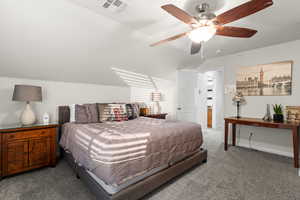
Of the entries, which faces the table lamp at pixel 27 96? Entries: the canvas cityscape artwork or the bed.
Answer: the canvas cityscape artwork

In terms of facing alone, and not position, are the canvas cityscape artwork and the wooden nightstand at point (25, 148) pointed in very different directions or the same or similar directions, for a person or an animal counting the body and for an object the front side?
very different directions

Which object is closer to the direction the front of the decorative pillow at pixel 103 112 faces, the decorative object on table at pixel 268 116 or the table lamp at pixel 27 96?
the decorative object on table

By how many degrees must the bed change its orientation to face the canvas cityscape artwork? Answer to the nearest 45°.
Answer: approximately 90° to its left

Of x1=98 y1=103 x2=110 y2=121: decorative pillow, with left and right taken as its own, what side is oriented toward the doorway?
left

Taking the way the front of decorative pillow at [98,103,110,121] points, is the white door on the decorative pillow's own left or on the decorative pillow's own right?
on the decorative pillow's own left

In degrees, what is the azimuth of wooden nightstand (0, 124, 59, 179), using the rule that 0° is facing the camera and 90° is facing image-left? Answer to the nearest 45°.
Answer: approximately 315°

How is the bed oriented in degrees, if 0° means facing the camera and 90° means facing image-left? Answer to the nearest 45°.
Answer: approximately 315°
